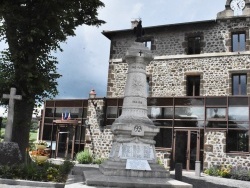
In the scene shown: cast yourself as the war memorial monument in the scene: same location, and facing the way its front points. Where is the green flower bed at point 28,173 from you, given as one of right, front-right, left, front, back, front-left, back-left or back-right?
right

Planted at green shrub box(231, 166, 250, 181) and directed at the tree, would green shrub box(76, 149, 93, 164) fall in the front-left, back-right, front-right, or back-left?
front-right

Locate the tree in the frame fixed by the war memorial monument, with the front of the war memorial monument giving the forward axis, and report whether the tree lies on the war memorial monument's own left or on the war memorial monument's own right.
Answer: on the war memorial monument's own right

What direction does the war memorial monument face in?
toward the camera

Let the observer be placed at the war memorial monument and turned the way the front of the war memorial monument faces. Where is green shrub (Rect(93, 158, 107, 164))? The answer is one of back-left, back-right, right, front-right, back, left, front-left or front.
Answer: back

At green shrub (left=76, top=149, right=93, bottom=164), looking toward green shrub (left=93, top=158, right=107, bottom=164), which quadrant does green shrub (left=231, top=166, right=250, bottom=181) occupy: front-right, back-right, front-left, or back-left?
front-right

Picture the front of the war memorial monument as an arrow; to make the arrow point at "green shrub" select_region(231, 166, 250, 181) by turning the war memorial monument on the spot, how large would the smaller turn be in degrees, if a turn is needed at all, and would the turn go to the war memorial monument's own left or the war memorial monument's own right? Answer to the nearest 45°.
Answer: approximately 135° to the war memorial monument's own left

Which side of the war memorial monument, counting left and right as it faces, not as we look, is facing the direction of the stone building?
back

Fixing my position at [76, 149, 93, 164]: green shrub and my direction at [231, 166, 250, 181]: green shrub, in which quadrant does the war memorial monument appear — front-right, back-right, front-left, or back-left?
front-right
